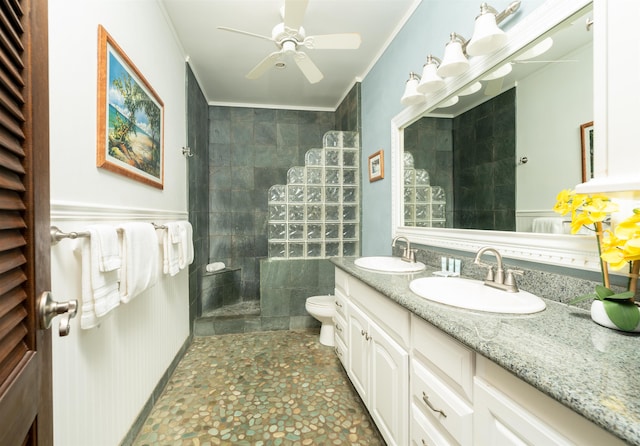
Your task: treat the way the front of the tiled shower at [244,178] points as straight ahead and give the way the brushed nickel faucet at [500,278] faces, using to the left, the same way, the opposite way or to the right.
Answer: to the right

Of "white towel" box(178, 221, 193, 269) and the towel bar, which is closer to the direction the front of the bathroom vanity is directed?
the towel bar

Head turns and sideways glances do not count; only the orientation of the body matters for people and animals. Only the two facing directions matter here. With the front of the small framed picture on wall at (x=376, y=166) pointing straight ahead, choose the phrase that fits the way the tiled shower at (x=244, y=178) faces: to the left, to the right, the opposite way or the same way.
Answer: to the left

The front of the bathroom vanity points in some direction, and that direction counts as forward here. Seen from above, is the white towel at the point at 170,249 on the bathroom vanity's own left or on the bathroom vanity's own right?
on the bathroom vanity's own right

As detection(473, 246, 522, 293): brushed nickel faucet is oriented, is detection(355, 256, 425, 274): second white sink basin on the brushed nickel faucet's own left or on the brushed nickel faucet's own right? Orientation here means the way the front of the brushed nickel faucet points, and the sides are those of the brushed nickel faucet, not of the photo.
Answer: on the brushed nickel faucet's own right

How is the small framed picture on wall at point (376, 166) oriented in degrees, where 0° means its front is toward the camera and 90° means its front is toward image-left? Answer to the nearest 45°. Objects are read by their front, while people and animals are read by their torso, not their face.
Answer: approximately 45°

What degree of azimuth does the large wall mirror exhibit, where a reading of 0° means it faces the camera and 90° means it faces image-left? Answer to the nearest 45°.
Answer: approximately 45°
